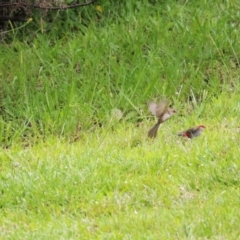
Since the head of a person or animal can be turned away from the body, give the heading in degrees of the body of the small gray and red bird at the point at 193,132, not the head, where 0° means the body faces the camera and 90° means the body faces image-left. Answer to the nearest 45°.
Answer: approximately 270°
